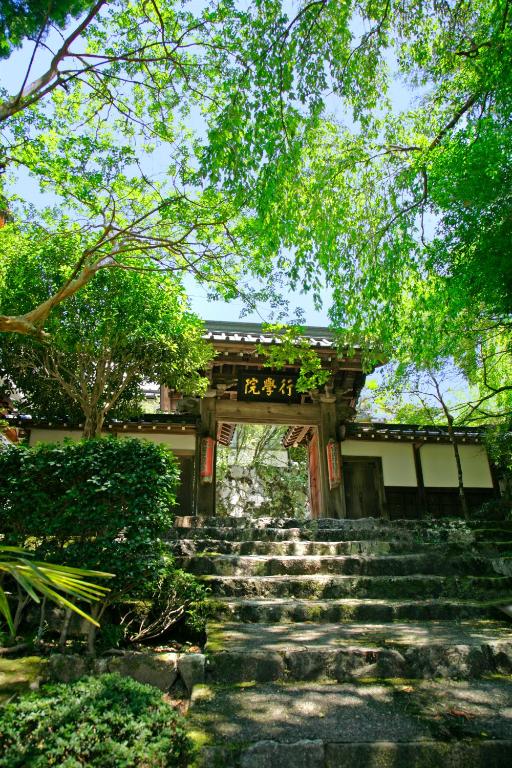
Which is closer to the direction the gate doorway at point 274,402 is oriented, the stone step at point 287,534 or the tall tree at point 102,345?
the stone step

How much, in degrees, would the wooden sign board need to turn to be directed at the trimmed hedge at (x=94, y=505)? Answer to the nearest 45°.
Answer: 0° — it already faces it

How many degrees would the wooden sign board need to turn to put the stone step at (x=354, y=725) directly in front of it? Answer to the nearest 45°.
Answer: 0° — it already faces it

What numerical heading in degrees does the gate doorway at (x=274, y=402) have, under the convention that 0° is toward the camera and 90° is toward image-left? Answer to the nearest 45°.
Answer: approximately 0°

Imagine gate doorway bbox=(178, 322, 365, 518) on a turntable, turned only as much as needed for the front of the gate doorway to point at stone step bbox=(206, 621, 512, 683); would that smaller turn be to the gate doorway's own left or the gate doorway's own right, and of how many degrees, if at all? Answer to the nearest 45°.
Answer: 0° — it already faces it

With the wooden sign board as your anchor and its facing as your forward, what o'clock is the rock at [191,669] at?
The rock is roughly at 12 o'clock from the wooden sign board.

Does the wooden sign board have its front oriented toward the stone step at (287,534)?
yes

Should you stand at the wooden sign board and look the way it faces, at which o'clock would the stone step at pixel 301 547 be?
The stone step is roughly at 12 o'clock from the wooden sign board.

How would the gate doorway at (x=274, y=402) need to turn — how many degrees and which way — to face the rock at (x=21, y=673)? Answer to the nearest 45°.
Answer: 0° — it already faces it
